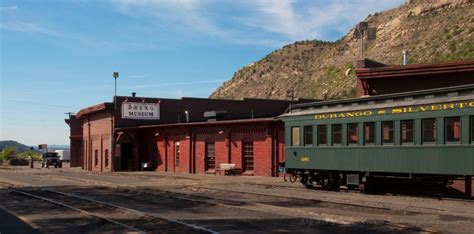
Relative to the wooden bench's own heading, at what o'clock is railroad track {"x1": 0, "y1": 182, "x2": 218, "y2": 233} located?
The railroad track is roughly at 12 o'clock from the wooden bench.

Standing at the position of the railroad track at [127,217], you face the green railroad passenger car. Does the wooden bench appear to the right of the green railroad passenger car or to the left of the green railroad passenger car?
left

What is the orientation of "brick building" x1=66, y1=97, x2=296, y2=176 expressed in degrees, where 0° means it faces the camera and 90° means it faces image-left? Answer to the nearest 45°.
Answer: approximately 0°

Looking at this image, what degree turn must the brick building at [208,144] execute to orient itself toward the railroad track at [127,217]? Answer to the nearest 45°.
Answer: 0° — it already faces it

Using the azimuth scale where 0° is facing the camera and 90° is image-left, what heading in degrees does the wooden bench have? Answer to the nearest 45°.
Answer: approximately 0°
